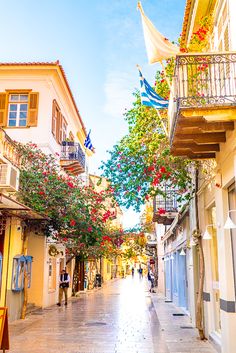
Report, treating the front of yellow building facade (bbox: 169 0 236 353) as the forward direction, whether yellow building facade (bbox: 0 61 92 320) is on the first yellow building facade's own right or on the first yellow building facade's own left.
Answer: on the first yellow building facade's own right

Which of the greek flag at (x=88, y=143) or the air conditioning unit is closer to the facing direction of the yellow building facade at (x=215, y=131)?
the air conditioning unit

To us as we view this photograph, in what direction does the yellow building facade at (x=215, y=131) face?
facing to the left of the viewer

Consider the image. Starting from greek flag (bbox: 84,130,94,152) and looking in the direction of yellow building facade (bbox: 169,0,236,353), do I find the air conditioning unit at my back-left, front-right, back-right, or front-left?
front-right

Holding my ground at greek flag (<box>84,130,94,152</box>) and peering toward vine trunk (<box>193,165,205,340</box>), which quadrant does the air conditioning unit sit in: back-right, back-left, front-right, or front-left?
front-right

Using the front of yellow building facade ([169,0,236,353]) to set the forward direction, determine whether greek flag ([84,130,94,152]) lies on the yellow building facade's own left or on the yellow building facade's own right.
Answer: on the yellow building facade's own right
